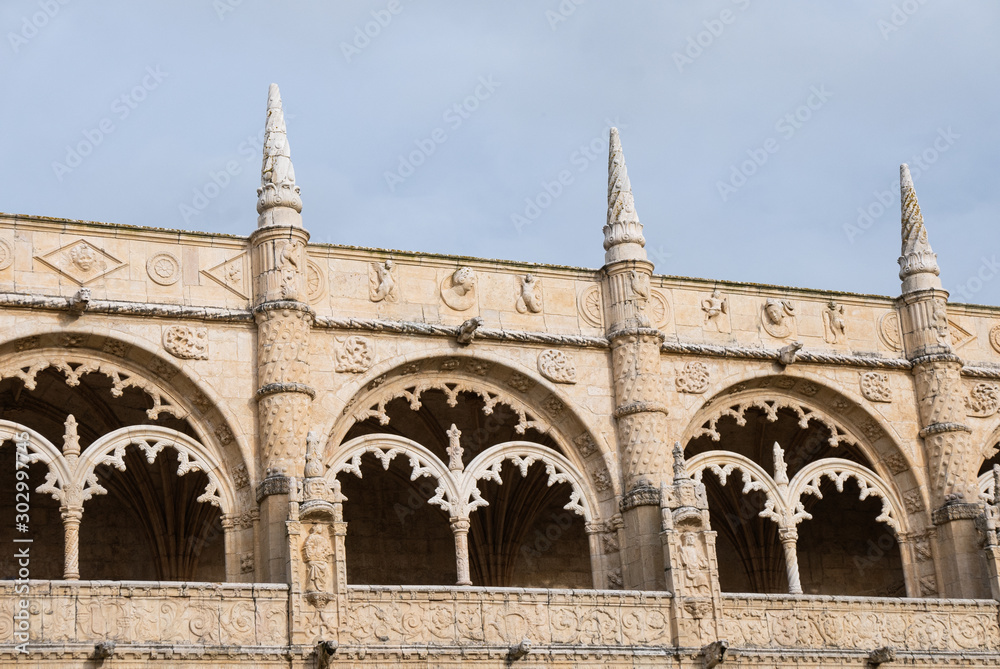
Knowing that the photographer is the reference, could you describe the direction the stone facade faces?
facing the viewer and to the right of the viewer
